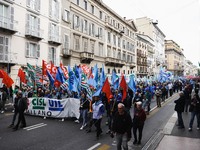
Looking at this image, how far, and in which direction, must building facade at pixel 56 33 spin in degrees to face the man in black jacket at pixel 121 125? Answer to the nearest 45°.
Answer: approximately 45° to its right

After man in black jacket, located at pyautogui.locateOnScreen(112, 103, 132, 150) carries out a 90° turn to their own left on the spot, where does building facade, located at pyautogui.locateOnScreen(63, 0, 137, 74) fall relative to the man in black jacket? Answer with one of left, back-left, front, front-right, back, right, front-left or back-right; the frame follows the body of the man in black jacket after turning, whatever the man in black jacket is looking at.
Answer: left

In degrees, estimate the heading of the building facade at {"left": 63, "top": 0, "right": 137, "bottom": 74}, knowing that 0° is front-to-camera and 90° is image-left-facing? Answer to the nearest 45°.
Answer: approximately 315°

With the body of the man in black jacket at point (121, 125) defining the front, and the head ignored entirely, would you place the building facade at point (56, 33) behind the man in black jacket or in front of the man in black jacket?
behind

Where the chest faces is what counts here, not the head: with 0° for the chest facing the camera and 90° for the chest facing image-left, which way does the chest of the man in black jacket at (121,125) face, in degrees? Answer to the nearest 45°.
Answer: approximately 0°
